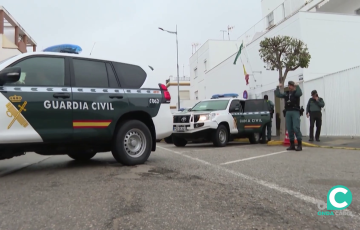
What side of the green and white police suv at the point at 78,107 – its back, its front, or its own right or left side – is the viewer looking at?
left

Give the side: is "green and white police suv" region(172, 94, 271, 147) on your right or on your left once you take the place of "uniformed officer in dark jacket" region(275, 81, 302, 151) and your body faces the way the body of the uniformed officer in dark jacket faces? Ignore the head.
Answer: on your right

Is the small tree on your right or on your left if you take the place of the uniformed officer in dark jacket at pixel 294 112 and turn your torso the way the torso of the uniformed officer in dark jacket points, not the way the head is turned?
on your right

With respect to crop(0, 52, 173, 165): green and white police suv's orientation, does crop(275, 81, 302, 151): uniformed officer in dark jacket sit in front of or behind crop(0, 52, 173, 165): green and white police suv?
behind
